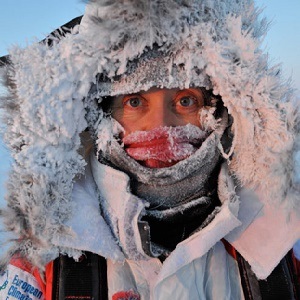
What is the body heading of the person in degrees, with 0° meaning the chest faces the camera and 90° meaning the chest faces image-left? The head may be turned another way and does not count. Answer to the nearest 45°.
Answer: approximately 0°
